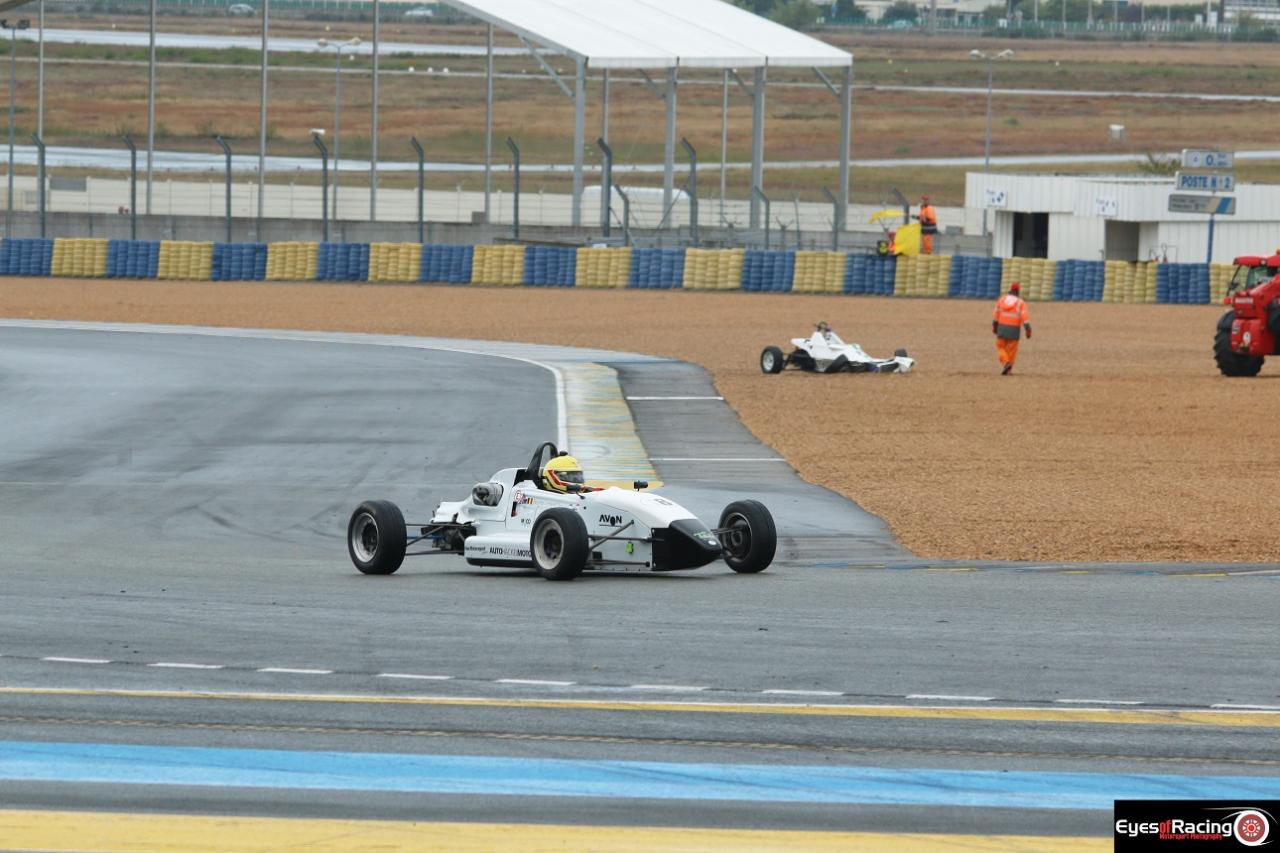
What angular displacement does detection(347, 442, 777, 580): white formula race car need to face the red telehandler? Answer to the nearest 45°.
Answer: approximately 90° to its left

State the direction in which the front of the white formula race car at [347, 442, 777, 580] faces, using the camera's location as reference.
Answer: facing the viewer and to the right of the viewer

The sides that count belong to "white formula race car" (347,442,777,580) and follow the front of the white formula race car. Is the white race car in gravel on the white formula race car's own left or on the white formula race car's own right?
on the white formula race car's own left
